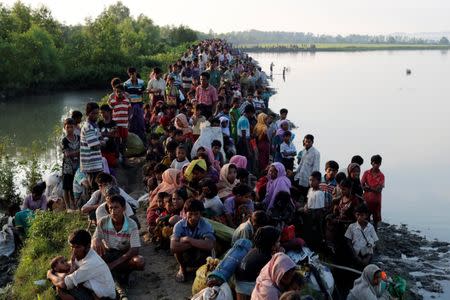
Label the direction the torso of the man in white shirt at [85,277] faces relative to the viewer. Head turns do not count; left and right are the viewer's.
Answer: facing to the left of the viewer

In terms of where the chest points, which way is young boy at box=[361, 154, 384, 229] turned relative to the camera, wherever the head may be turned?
toward the camera

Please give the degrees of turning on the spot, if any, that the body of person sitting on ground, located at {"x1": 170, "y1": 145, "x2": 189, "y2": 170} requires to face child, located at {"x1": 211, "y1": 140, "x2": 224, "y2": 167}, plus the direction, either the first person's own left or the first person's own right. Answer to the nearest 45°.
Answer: approximately 135° to the first person's own left

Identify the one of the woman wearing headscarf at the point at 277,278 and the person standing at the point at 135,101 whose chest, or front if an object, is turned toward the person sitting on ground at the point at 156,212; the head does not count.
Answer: the person standing

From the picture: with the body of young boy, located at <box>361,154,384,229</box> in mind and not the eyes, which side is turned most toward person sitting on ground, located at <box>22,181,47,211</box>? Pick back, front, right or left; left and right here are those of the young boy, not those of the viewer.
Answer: right

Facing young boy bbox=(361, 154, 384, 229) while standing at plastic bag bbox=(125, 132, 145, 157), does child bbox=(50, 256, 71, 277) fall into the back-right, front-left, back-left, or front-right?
front-right

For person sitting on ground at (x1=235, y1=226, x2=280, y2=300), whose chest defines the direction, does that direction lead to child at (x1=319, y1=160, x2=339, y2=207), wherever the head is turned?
no

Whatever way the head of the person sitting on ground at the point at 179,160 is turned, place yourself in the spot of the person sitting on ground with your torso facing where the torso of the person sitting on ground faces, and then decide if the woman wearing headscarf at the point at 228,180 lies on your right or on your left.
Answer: on your left

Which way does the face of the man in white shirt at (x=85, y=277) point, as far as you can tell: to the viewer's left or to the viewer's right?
to the viewer's left

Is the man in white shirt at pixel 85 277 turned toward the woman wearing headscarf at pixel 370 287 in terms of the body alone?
no

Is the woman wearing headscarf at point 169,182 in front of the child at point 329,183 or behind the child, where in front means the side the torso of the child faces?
in front

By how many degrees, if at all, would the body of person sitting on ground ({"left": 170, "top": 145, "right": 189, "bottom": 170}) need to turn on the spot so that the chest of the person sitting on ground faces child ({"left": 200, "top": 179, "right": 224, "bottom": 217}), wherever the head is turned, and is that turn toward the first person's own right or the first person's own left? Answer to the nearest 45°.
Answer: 0° — they already face them

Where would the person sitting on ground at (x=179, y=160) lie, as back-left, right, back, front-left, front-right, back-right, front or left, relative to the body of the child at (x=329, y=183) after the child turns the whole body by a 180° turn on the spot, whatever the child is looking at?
front-left

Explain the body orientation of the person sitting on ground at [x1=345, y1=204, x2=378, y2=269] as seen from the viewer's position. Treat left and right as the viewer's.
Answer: facing the viewer
